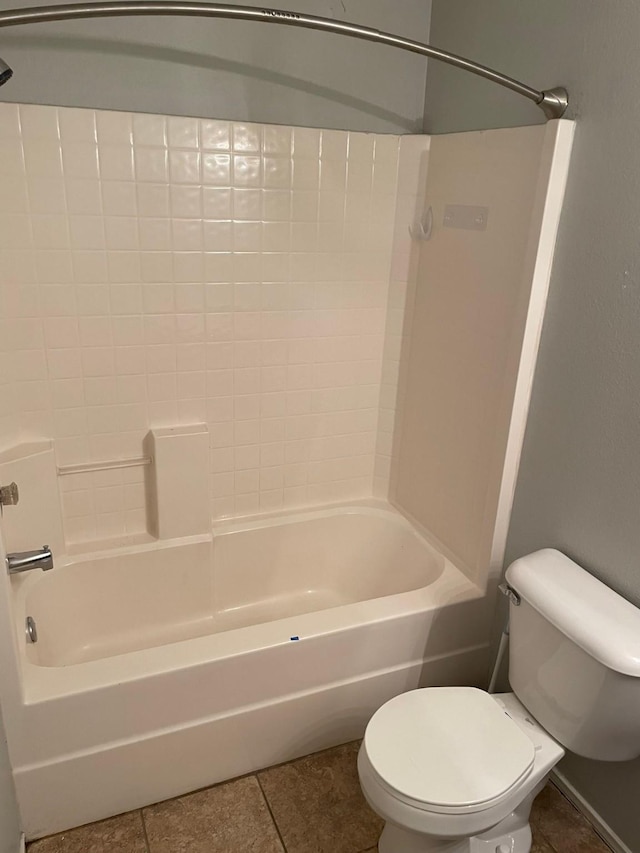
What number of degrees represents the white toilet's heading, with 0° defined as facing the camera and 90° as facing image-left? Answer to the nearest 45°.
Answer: approximately 45°
